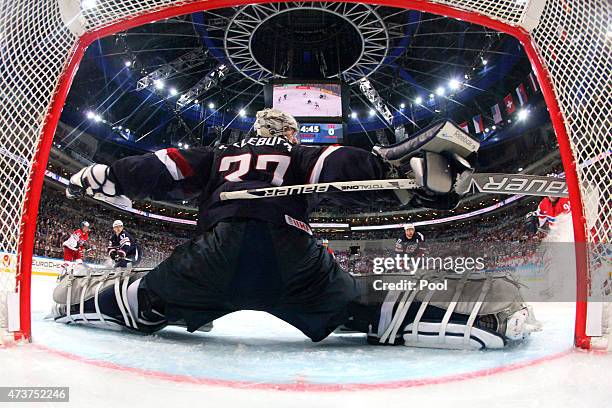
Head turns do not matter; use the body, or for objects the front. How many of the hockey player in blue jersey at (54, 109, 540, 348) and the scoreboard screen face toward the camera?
1

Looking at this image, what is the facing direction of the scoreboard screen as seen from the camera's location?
facing the viewer

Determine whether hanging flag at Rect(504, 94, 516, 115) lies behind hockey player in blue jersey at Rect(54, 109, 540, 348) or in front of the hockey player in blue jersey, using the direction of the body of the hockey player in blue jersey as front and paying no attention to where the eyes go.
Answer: in front

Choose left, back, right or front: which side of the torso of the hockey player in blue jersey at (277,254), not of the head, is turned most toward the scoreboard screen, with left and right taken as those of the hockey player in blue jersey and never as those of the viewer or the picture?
front

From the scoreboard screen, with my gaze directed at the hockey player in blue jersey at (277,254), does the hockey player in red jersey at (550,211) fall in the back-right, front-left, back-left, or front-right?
front-left

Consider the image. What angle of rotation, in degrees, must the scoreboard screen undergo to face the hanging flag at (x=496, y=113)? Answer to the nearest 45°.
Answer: approximately 135° to its left

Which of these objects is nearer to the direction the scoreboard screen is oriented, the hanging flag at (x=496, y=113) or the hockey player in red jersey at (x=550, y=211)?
the hockey player in red jersey

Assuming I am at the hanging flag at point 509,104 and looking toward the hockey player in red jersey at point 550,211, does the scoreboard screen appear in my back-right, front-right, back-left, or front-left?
front-right

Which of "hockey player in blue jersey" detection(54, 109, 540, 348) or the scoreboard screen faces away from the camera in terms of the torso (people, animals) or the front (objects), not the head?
the hockey player in blue jersey

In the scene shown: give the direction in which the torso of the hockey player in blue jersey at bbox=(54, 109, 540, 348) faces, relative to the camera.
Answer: away from the camera

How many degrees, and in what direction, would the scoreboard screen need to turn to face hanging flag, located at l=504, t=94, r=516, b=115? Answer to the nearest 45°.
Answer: approximately 135° to its left

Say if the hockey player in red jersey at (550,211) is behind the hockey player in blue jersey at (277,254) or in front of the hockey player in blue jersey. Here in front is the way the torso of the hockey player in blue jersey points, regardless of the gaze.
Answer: in front

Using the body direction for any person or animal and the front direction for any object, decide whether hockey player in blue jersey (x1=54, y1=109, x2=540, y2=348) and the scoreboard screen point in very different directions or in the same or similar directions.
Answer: very different directions

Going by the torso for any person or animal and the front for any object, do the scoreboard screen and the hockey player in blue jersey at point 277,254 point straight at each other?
yes
